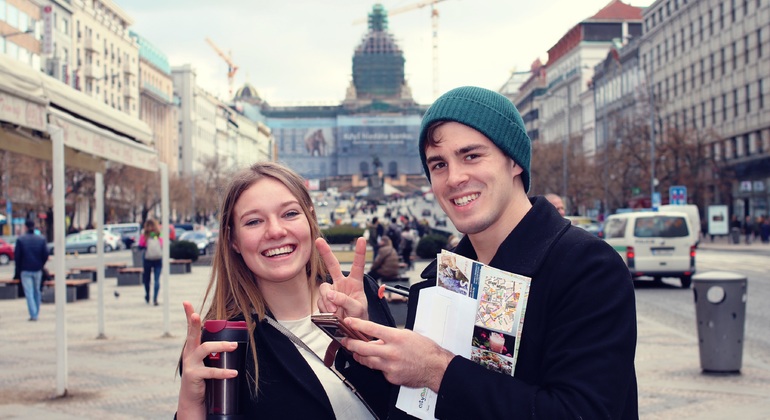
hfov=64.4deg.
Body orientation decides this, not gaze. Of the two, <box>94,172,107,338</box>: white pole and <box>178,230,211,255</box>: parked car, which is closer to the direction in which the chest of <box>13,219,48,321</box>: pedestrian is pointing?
the parked car

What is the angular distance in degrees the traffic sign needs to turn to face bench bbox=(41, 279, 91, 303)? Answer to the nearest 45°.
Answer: approximately 45° to its right

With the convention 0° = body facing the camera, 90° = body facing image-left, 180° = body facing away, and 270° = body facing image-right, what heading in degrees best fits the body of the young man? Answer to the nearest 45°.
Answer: approximately 45°

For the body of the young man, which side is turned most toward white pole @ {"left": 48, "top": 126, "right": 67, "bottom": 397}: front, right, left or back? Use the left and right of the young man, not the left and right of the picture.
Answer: right

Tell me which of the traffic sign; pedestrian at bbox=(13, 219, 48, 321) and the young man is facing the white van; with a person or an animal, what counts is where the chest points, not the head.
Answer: the traffic sign

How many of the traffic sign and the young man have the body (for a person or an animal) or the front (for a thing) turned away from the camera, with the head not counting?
0

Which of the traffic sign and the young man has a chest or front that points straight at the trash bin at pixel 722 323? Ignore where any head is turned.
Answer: the traffic sign

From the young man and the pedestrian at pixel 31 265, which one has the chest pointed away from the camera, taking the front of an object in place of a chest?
the pedestrian

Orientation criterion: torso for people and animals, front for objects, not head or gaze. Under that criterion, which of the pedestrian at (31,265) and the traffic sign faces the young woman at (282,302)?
the traffic sign

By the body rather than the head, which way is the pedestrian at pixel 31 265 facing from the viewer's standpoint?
away from the camera
